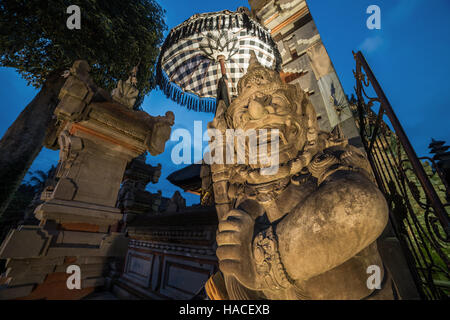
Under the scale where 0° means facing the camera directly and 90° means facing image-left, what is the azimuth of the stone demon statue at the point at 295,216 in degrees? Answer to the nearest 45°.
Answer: approximately 45°

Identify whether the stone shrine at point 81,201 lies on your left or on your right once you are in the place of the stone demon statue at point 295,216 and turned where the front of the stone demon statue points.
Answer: on your right
